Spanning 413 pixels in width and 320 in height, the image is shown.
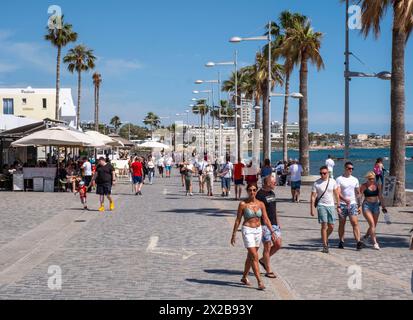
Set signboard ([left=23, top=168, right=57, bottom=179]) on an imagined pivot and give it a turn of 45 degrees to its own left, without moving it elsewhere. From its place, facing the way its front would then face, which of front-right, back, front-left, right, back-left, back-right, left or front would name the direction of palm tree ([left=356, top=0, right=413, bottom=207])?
front

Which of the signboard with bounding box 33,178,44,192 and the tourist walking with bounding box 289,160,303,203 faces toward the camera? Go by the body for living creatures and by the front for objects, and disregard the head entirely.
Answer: the signboard

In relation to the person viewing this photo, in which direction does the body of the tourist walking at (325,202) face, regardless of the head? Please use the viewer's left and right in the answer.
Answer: facing the viewer

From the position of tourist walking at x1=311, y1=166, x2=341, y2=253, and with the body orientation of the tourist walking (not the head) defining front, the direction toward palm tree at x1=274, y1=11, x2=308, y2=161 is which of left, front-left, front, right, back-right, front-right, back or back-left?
back

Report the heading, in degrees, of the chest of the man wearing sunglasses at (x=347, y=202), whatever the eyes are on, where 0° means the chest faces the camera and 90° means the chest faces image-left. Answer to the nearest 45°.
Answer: approximately 0°

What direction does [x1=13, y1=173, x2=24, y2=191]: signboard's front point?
toward the camera

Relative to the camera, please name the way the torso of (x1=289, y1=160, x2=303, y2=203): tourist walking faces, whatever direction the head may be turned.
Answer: away from the camera

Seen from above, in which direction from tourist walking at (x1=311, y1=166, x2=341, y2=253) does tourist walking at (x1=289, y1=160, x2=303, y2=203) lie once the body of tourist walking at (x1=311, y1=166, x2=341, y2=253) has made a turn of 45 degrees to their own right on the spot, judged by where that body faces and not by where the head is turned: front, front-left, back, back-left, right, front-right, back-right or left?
back-right

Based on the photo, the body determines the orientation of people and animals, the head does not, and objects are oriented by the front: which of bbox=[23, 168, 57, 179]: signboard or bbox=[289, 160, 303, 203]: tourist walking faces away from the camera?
the tourist walking

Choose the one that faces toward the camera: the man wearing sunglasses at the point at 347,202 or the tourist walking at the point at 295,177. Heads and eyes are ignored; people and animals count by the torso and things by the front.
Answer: the man wearing sunglasses

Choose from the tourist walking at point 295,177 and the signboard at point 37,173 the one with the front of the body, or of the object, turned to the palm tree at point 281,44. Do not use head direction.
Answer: the tourist walking

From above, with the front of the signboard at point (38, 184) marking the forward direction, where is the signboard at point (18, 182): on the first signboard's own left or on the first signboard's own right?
on the first signboard's own right

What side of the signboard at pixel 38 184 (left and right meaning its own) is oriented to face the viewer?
front
